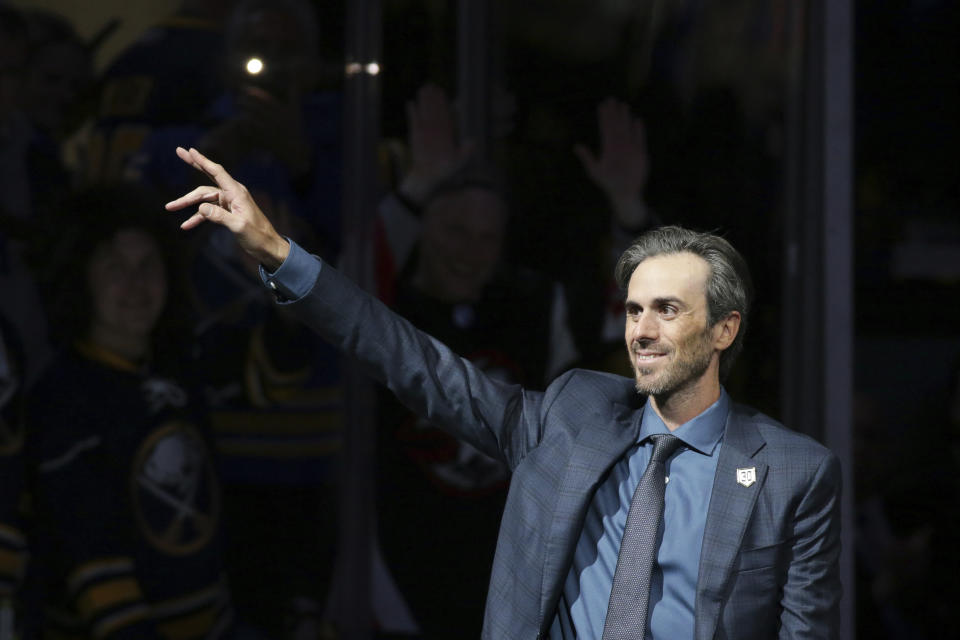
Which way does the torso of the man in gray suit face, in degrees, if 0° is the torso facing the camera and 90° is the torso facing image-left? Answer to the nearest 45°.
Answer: approximately 45°

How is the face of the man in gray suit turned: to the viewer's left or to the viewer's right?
to the viewer's left
